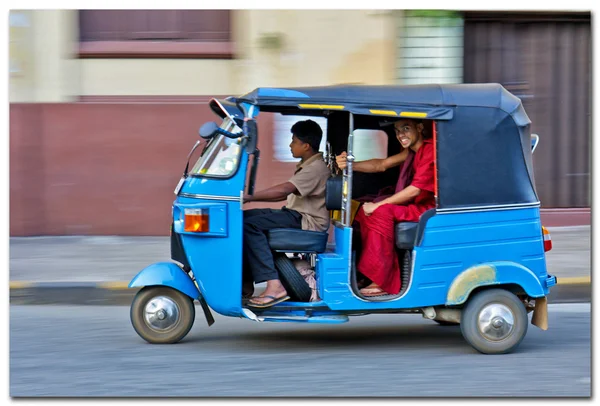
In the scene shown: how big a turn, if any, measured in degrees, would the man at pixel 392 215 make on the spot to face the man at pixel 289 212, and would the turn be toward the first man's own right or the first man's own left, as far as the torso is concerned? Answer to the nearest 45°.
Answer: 0° — they already face them

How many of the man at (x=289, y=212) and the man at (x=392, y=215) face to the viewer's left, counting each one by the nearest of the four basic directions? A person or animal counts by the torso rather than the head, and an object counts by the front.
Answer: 2

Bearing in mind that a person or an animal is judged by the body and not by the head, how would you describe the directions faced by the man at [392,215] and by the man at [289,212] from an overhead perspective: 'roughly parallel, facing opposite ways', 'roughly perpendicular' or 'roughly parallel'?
roughly parallel

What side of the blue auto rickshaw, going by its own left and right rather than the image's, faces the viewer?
left

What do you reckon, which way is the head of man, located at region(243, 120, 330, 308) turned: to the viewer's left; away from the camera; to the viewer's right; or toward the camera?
to the viewer's left

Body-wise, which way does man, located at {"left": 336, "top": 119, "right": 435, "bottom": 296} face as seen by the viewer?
to the viewer's left

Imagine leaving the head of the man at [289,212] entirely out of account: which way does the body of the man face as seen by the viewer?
to the viewer's left

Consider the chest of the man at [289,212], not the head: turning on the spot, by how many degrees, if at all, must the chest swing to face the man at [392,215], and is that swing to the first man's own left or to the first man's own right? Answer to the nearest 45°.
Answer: approximately 180°
